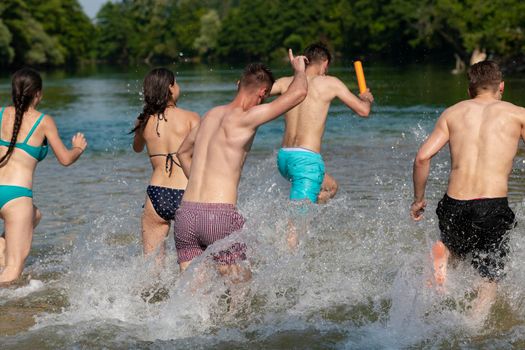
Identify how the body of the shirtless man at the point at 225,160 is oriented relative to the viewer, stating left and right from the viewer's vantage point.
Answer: facing away from the viewer and to the right of the viewer

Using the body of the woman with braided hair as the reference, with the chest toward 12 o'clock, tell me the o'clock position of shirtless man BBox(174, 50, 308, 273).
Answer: The shirtless man is roughly at 3 o'clock from the woman with braided hair.

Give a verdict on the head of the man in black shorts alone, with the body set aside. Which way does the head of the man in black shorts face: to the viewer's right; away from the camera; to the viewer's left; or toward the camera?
away from the camera

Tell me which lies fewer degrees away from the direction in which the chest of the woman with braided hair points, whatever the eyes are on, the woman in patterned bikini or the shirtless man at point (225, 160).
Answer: the woman in patterned bikini

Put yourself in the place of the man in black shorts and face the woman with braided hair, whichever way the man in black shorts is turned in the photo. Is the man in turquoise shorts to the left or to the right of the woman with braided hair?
right

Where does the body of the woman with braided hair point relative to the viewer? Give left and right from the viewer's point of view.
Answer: facing away from the viewer and to the right of the viewer

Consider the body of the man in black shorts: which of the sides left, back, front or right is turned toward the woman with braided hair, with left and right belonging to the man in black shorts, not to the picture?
left

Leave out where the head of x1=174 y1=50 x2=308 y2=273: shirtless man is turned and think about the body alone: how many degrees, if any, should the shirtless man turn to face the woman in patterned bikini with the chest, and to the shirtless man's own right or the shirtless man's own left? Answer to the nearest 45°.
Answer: approximately 90° to the shirtless man's own left

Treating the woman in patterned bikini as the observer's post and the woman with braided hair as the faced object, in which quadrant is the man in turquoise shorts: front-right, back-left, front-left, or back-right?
back-right

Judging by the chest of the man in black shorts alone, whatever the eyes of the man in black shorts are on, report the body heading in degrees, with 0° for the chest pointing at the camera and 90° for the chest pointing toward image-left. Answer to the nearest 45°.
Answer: approximately 180°

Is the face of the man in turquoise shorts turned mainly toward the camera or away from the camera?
away from the camera

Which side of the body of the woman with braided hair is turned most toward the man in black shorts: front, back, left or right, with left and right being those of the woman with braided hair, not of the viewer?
right

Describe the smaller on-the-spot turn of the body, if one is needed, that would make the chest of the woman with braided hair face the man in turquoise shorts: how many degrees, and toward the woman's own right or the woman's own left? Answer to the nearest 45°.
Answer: approximately 45° to the woman's own right

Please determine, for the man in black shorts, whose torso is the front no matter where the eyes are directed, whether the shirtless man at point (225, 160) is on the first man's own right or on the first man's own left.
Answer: on the first man's own left

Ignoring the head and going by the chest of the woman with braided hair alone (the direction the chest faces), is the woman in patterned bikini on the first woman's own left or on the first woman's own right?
on the first woman's own right
